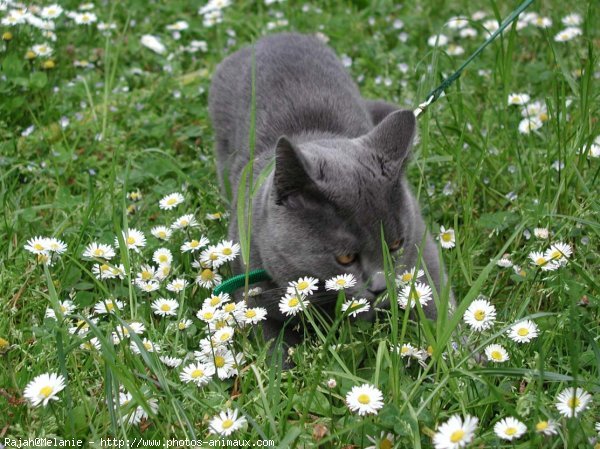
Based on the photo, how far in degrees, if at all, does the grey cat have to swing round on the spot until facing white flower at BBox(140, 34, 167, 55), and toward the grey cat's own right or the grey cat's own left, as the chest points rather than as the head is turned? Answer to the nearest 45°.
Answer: approximately 180°

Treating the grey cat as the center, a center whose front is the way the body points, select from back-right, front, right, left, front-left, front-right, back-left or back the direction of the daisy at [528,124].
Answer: left

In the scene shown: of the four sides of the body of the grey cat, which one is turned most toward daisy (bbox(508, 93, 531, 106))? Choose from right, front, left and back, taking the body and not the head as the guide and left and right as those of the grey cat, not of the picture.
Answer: left

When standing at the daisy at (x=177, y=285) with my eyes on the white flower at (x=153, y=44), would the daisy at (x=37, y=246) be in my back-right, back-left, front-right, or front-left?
front-left

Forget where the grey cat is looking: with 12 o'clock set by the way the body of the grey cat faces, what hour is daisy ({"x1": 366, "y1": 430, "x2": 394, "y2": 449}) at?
The daisy is roughly at 1 o'clock from the grey cat.

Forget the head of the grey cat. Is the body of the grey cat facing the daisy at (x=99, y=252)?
no

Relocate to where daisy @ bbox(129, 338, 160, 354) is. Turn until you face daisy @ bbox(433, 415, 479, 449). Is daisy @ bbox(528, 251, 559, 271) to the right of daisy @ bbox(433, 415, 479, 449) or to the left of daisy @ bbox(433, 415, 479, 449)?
left

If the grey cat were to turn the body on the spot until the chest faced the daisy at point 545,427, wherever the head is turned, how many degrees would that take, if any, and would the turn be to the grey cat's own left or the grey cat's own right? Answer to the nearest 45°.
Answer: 0° — it already faces it

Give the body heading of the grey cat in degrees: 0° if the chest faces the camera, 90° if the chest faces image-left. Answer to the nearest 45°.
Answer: approximately 315°

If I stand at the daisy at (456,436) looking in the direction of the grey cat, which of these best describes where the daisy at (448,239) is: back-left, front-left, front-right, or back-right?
front-right

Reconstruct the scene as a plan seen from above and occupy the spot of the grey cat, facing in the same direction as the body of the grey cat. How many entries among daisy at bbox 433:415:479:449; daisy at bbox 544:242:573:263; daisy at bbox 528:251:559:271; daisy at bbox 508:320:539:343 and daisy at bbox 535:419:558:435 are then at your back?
0

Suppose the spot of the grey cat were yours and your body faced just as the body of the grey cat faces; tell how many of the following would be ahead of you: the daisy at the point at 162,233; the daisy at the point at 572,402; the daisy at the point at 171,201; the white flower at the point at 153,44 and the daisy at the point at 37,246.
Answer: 1
